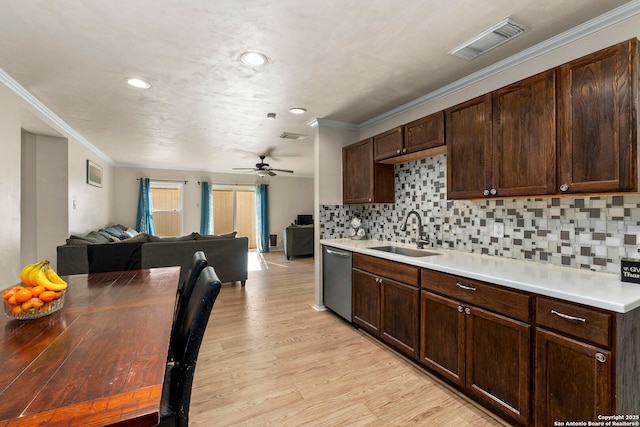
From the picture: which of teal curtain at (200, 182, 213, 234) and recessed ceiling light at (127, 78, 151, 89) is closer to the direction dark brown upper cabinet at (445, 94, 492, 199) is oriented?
the recessed ceiling light

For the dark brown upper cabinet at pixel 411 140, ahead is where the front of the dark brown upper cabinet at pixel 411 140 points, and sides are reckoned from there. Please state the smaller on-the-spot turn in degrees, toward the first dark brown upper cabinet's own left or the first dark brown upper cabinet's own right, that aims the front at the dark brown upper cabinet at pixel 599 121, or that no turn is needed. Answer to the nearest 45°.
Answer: approximately 90° to the first dark brown upper cabinet's own left

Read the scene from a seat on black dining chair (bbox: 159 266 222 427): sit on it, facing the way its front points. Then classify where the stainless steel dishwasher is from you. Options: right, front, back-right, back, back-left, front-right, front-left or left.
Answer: back-right

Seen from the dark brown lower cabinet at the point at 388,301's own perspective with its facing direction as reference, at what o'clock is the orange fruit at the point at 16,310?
The orange fruit is roughly at 12 o'clock from the dark brown lower cabinet.

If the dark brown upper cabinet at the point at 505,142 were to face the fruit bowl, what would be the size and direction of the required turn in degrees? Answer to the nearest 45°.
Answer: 0° — it already faces it

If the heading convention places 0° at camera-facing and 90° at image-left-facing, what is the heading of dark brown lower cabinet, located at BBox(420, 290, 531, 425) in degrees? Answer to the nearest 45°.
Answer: approximately 45°

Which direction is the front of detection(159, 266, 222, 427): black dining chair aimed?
to the viewer's left

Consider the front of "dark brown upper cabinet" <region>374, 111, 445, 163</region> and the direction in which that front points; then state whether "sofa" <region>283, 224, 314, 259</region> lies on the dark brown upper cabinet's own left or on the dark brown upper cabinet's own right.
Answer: on the dark brown upper cabinet's own right

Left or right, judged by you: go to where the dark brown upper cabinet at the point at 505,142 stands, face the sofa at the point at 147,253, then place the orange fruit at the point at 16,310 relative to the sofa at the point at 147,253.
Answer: left

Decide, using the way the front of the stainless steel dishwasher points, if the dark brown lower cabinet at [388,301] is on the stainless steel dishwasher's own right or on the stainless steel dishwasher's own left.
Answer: on the stainless steel dishwasher's own left

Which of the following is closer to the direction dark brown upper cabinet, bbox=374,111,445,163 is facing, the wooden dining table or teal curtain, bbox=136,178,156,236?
the wooden dining table

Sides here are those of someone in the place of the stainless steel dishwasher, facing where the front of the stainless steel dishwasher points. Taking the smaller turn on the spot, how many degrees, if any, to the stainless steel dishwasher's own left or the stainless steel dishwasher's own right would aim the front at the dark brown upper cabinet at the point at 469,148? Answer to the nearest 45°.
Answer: approximately 90° to the stainless steel dishwasher's own left
